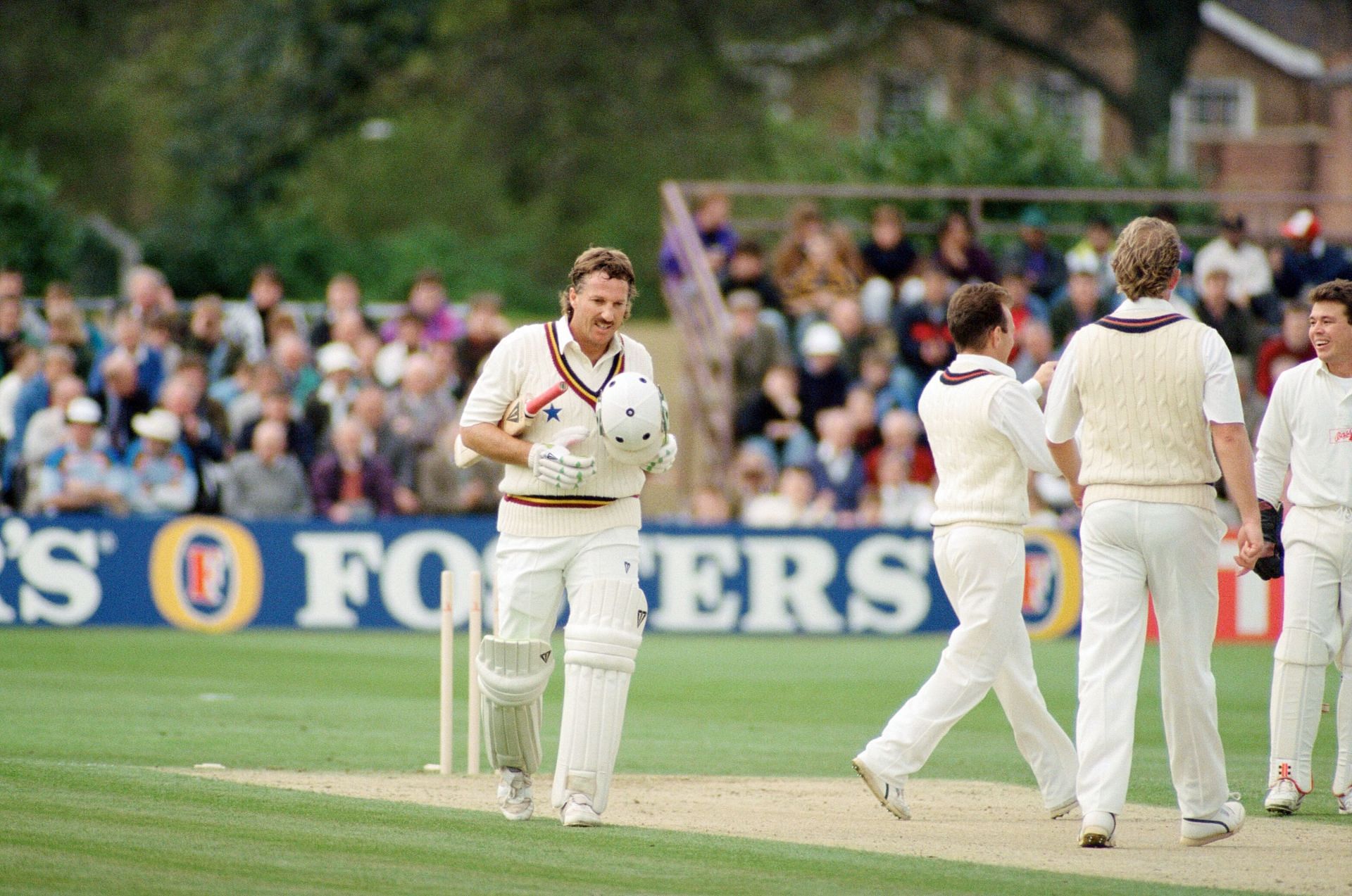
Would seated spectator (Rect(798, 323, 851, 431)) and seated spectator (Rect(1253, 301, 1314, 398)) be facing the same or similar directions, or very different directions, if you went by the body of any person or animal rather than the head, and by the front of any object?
same or similar directions

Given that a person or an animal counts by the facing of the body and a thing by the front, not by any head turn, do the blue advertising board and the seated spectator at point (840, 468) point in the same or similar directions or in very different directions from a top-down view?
same or similar directions

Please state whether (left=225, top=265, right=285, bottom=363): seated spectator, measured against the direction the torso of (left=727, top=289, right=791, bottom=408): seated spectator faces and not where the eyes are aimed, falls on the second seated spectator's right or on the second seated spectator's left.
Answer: on the second seated spectator's right

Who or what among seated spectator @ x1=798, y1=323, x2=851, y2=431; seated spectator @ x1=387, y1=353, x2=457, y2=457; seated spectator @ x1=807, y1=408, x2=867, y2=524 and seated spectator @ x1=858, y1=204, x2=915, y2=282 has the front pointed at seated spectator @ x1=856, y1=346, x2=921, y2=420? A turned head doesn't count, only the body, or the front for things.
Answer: seated spectator @ x1=858, y1=204, x2=915, y2=282

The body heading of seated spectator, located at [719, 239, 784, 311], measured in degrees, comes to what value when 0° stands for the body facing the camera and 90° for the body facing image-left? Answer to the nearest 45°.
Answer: approximately 0°

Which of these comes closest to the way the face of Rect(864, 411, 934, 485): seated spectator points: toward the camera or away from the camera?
toward the camera

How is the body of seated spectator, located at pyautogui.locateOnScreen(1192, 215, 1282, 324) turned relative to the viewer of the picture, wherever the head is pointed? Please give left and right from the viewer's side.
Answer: facing the viewer

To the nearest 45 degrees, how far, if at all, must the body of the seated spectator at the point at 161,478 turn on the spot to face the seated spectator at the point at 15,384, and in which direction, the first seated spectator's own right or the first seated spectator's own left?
approximately 90° to the first seated spectator's own right

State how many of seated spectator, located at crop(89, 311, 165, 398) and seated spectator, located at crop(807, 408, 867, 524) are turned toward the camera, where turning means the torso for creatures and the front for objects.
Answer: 2

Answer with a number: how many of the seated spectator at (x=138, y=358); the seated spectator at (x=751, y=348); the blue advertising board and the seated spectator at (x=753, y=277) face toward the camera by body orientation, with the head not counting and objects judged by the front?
4

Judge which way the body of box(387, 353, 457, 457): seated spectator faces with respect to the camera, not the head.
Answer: toward the camera

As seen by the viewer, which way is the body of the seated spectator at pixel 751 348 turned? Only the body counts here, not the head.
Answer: toward the camera

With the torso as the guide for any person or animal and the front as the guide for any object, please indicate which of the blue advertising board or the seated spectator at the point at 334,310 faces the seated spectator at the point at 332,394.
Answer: the seated spectator at the point at 334,310

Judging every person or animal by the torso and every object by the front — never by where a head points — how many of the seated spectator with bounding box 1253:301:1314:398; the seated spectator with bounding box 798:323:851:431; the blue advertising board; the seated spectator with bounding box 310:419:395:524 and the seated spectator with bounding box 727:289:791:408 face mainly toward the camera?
5

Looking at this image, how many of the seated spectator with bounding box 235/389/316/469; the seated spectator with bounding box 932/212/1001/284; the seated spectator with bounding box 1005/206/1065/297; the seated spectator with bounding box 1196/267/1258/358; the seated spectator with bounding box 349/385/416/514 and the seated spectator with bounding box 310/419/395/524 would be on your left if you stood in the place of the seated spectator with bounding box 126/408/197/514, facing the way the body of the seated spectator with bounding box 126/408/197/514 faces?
6

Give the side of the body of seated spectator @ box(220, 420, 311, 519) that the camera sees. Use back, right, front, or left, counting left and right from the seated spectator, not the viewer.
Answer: front

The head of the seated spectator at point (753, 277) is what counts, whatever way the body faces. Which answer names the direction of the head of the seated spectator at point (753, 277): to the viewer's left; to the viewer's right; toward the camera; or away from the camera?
toward the camera

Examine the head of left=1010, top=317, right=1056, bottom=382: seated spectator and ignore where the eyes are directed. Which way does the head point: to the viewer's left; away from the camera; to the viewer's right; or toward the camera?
toward the camera
